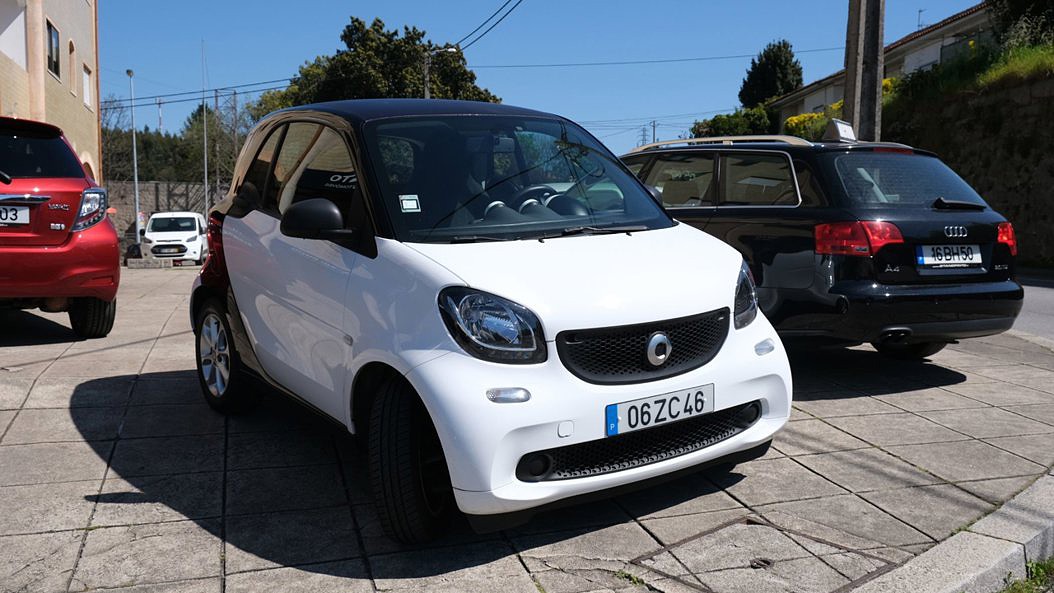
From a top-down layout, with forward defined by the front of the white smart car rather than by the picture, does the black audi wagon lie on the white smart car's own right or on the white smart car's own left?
on the white smart car's own left

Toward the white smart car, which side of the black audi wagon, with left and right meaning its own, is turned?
left

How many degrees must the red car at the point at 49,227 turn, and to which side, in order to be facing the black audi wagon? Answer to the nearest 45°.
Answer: approximately 135° to its right

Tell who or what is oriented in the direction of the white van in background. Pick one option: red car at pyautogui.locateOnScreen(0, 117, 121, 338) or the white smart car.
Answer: the red car

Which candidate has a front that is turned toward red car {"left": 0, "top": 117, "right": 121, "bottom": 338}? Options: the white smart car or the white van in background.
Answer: the white van in background

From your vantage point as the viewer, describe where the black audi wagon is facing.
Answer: facing away from the viewer and to the left of the viewer

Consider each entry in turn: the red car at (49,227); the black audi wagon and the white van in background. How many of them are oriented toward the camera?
1

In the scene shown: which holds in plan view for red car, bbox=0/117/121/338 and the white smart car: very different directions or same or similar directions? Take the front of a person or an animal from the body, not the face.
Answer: very different directions

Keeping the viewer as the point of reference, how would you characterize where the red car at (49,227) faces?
facing away from the viewer

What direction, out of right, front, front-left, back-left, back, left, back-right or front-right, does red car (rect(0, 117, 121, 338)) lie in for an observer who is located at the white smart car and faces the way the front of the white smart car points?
back

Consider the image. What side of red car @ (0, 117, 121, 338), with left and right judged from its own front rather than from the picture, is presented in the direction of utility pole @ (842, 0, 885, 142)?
right

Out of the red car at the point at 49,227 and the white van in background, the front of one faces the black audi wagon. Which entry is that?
the white van in background

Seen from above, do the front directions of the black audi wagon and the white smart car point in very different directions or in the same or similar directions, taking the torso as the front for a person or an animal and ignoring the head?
very different directions

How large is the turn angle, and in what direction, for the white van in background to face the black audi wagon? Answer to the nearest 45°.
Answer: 0° — it already faces it

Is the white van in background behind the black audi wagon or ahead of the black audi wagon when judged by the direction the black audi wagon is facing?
ahead

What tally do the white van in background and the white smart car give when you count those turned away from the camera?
0

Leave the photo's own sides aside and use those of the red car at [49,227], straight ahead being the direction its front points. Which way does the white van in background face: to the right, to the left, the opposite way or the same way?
the opposite way

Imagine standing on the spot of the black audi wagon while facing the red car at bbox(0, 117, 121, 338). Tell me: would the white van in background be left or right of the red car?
right
